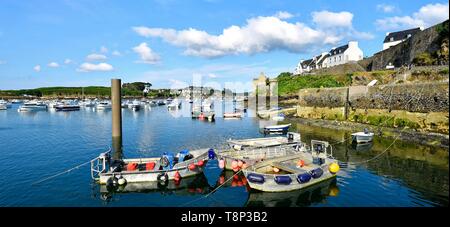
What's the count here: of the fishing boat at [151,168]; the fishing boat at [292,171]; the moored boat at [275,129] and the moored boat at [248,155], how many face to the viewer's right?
2

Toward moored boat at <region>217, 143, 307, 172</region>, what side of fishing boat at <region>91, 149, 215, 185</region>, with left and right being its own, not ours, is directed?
front

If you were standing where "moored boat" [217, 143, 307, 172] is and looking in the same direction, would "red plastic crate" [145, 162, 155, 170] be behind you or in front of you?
in front

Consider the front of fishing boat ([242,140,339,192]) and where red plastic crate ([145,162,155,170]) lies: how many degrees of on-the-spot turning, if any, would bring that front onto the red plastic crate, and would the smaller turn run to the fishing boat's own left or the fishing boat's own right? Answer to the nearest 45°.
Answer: approximately 45° to the fishing boat's own right

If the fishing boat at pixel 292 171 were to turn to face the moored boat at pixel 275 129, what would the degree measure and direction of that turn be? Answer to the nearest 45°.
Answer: approximately 135° to its right

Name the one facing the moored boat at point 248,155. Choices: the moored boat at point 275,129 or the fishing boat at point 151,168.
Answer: the fishing boat

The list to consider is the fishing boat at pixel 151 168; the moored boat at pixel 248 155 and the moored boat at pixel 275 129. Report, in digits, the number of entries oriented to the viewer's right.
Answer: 2

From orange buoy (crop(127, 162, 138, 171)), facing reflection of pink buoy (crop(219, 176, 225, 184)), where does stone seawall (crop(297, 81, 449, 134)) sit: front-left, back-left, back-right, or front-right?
front-left
